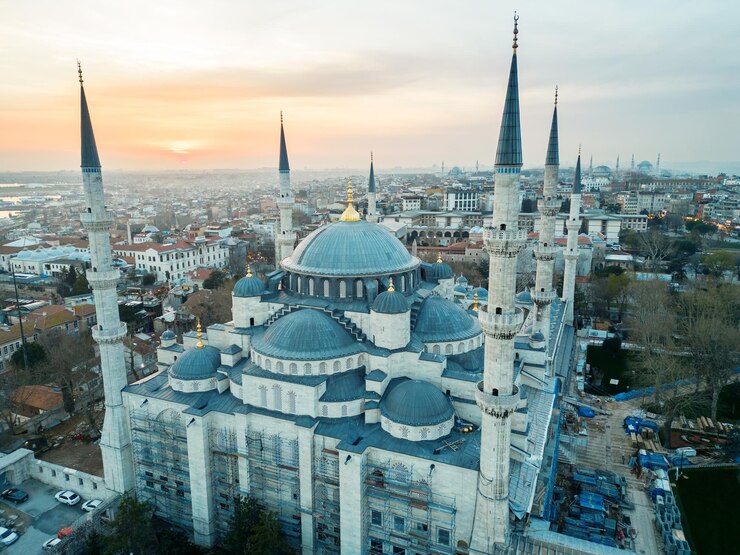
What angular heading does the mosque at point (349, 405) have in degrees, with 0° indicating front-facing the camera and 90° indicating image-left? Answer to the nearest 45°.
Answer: approximately 225°

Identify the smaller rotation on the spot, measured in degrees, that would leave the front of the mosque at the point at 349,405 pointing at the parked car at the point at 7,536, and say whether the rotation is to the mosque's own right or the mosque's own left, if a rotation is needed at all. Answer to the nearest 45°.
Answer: approximately 135° to the mosque's own left

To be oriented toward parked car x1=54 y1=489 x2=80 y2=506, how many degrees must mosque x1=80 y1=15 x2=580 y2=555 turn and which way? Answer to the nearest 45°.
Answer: approximately 135° to its left

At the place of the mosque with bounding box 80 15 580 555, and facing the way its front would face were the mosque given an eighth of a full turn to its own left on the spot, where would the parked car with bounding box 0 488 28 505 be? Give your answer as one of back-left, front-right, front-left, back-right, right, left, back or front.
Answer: left

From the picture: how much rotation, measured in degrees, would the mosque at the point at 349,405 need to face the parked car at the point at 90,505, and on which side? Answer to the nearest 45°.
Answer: approximately 135° to its left
